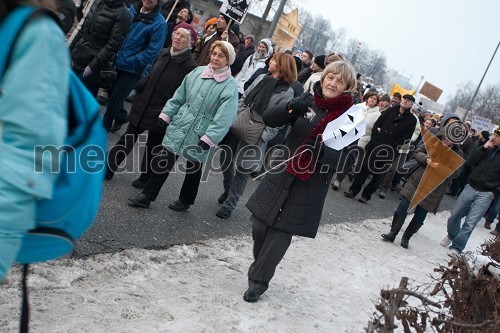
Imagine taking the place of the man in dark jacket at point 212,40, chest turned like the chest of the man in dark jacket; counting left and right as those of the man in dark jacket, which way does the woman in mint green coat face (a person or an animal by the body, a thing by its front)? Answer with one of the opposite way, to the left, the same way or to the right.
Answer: the same way

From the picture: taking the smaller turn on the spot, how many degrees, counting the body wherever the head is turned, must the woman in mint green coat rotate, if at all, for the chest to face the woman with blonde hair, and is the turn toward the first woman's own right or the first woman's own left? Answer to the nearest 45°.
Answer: approximately 90° to the first woman's own left

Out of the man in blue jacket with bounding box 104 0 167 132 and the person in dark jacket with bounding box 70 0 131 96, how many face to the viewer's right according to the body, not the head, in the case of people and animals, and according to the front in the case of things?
0

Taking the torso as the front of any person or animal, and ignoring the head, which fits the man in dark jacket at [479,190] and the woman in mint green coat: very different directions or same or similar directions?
same or similar directions

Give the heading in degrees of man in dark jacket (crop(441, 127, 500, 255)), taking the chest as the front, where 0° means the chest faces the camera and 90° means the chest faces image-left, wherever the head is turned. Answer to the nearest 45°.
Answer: approximately 45°

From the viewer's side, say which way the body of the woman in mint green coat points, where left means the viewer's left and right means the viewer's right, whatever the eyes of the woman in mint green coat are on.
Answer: facing the viewer and to the left of the viewer

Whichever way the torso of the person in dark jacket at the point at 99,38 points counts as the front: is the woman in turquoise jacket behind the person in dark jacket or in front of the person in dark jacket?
in front

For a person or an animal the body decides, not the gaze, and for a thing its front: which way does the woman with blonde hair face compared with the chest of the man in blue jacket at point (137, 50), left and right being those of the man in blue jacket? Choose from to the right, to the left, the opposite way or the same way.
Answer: the same way

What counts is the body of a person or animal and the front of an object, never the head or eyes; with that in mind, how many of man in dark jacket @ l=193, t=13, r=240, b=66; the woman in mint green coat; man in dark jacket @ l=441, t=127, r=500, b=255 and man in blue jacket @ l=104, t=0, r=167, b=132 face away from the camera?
0

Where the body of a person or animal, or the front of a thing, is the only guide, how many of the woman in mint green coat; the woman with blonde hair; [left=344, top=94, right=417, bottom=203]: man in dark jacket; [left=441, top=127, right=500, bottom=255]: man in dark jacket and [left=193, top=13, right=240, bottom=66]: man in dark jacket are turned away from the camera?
0

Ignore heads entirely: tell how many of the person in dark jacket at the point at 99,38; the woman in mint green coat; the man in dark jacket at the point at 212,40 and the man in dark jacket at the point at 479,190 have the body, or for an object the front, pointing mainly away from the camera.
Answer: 0

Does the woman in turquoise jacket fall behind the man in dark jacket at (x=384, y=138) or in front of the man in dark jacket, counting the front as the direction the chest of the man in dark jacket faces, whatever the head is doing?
in front

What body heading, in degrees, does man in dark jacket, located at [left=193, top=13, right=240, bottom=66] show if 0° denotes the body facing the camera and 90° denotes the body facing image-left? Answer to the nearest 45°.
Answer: approximately 45°

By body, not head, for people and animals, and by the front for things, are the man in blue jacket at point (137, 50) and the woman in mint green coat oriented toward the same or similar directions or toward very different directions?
same or similar directions
